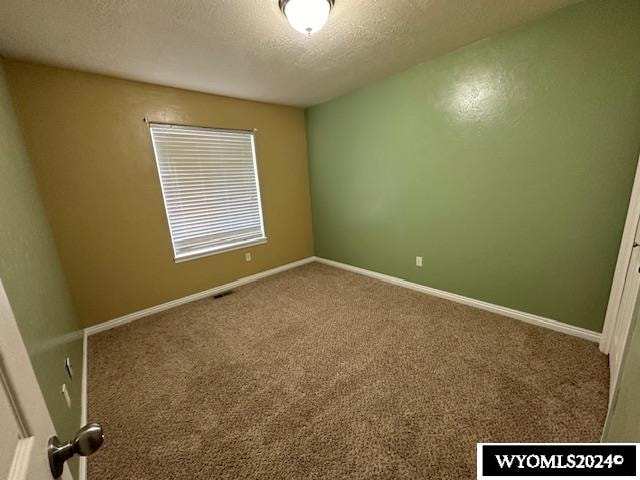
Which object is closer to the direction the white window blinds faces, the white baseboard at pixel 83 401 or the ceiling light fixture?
the ceiling light fixture

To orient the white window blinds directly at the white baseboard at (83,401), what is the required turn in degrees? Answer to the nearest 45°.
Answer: approximately 90° to its right

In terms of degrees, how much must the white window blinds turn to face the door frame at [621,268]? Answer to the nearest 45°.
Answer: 0° — it already faces it

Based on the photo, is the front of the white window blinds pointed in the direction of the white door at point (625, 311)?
yes

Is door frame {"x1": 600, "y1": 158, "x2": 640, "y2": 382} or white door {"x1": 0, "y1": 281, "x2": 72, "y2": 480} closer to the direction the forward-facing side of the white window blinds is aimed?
the door frame

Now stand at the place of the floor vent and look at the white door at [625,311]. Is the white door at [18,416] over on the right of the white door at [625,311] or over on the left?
right

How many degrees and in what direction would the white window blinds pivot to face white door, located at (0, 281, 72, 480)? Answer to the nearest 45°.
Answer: approximately 45° to its right

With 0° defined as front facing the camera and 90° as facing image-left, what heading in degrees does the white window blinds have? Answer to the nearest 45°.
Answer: approximately 315°

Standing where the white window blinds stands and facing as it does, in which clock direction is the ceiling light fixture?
The ceiling light fixture is roughly at 1 o'clock from the white window blinds.
